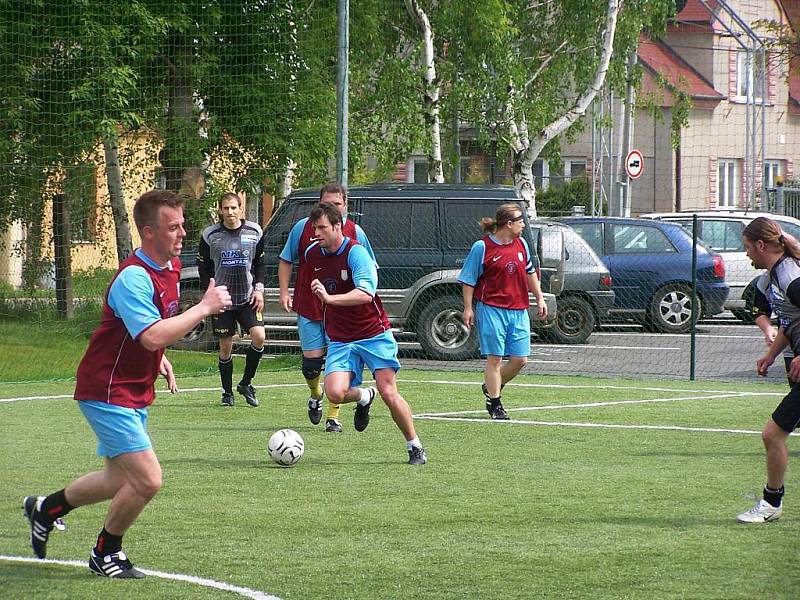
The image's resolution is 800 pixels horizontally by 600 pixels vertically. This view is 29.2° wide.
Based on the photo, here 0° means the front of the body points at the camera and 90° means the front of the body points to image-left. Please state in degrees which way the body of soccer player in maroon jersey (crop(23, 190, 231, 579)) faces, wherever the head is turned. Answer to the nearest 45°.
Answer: approximately 270°

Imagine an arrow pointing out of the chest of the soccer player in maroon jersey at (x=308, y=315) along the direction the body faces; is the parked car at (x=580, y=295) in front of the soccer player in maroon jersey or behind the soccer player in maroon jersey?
behind

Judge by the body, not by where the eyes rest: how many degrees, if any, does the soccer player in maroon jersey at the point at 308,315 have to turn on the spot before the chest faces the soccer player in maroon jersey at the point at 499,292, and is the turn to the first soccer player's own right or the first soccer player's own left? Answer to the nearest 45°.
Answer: approximately 90° to the first soccer player's own left

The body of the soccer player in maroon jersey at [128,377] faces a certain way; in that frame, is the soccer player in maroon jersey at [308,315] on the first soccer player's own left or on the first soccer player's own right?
on the first soccer player's own left

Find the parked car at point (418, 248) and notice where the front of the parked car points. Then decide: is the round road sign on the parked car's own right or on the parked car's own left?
on the parked car's own right

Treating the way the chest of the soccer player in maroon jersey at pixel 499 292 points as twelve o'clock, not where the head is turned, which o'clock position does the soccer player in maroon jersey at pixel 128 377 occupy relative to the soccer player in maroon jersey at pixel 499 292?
the soccer player in maroon jersey at pixel 128 377 is roughly at 2 o'clock from the soccer player in maroon jersey at pixel 499 292.

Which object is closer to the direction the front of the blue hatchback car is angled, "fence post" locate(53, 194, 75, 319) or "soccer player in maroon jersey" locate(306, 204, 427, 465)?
the fence post

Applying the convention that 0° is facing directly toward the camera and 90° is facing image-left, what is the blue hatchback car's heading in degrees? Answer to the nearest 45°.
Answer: approximately 90°

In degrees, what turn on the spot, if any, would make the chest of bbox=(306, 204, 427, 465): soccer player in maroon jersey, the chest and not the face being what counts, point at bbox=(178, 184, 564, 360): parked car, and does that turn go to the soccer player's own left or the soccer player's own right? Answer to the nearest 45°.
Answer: approximately 135° to the soccer player's own right

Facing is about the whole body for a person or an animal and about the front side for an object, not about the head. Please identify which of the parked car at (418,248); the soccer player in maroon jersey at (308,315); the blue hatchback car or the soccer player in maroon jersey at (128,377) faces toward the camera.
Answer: the soccer player in maroon jersey at (308,315)

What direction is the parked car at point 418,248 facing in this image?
to the viewer's left
